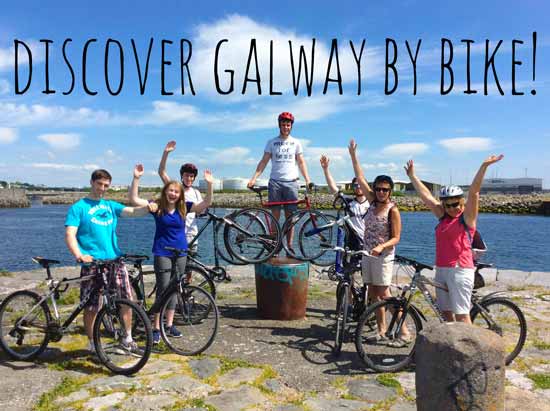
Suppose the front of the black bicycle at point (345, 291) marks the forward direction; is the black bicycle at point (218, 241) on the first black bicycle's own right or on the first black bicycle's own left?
on the first black bicycle's own right

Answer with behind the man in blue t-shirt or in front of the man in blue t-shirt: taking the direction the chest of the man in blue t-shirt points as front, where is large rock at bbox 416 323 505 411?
in front

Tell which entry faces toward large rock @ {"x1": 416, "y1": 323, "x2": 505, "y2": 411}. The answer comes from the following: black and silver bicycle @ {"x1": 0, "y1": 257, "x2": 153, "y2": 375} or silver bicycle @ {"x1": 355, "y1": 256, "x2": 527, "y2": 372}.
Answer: black and silver bicycle @ {"x1": 0, "y1": 257, "x2": 153, "y2": 375}

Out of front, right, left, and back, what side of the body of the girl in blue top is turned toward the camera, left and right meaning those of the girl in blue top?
front

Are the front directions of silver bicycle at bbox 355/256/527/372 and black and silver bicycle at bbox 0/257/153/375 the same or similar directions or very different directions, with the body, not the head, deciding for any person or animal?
very different directions

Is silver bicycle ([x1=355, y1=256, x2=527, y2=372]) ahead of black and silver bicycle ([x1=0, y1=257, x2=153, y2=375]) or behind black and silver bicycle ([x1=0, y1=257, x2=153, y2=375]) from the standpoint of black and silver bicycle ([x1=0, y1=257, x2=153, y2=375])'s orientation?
ahead

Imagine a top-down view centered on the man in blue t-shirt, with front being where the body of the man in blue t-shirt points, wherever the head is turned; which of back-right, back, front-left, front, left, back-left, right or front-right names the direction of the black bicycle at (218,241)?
back-left

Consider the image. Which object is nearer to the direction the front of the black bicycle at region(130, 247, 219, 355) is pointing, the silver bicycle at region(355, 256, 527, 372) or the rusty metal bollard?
the silver bicycle

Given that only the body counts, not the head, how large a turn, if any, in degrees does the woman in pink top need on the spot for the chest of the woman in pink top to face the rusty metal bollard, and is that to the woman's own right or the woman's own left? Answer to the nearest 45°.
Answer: approximately 135° to the woman's own right

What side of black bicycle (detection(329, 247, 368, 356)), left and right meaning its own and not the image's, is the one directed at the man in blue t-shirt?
right

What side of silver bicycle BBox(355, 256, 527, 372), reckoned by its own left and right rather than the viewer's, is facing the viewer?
left

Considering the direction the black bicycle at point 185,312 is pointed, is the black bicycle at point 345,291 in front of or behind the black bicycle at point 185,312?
in front
